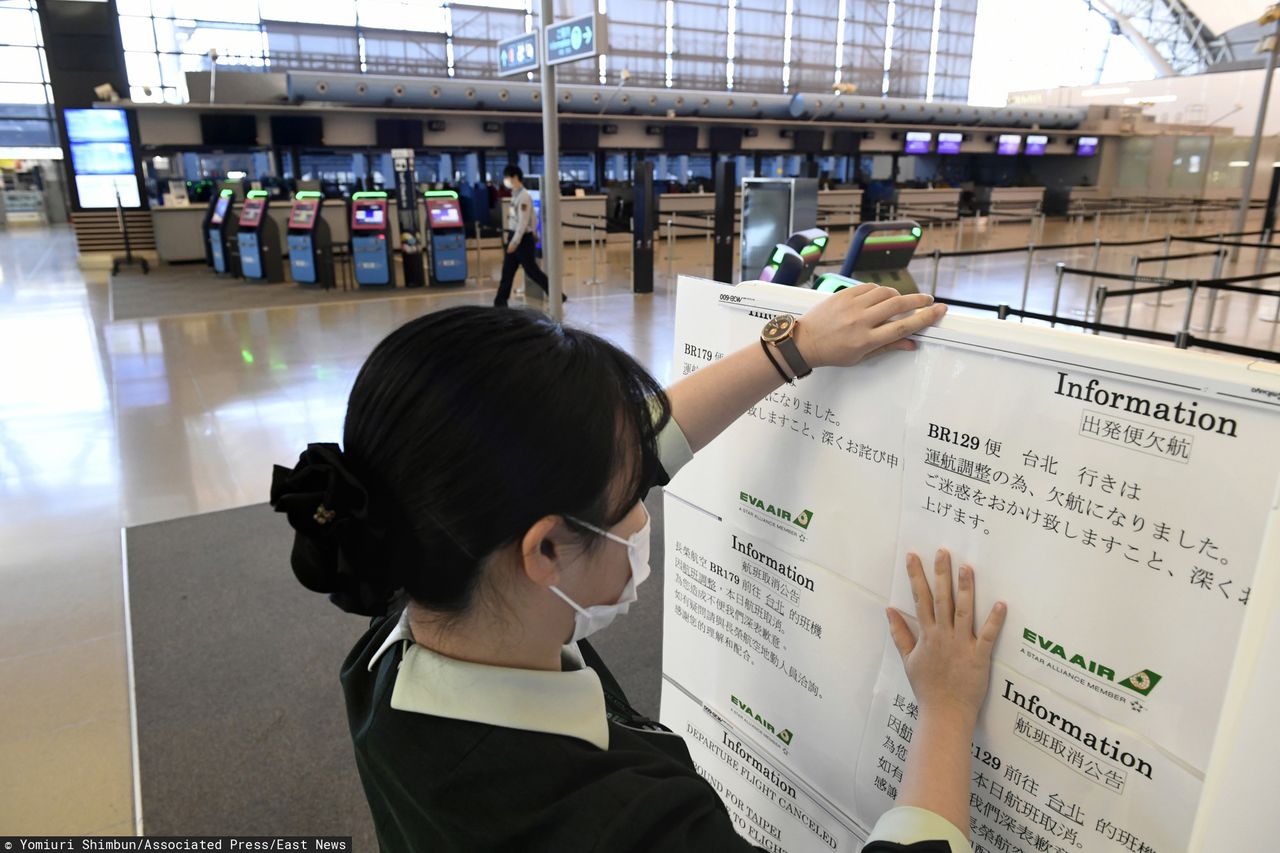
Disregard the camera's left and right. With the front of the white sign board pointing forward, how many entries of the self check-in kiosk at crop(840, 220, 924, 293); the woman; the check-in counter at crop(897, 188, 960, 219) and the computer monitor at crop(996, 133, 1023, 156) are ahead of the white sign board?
1

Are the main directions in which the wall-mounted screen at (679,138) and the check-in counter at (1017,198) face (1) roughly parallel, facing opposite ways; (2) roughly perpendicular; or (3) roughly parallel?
roughly parallel

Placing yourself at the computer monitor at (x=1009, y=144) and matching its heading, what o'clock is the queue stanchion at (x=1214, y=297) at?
The queue stanchion is roughly at 12 o'clock from the computer monitor.

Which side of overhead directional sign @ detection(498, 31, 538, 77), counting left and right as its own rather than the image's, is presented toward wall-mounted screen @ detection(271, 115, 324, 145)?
right

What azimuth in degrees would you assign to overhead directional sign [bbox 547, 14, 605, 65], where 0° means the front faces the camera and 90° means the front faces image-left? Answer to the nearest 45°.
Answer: approximately 45°

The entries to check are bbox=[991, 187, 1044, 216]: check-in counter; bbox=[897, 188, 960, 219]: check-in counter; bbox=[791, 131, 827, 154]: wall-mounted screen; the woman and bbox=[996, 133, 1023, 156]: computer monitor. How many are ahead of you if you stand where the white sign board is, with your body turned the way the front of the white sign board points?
1

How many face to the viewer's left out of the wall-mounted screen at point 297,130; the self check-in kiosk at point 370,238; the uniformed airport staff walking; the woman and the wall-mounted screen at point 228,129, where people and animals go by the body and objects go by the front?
1

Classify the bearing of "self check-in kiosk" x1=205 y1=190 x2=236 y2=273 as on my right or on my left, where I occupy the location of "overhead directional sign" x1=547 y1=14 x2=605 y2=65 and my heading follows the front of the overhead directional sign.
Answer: on my right

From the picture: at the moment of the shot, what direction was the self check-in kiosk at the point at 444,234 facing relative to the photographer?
facing the viewer

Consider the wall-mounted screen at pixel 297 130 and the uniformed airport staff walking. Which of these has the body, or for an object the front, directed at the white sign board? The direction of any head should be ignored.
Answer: the wall-mounted screen

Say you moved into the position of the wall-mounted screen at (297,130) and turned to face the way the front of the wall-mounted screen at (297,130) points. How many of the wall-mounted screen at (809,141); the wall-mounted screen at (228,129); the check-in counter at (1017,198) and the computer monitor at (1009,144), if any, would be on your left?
3

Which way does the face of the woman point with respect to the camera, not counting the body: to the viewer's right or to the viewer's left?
to the viewer's right

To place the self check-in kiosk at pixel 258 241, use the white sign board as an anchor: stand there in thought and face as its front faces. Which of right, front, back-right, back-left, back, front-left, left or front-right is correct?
right

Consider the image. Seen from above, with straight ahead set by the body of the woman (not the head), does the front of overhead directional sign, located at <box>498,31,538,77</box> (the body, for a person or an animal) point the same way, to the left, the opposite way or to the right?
the opposite way

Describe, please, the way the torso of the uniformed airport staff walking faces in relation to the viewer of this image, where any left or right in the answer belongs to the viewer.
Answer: facing to the left of the viewer

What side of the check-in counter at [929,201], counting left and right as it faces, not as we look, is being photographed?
front
